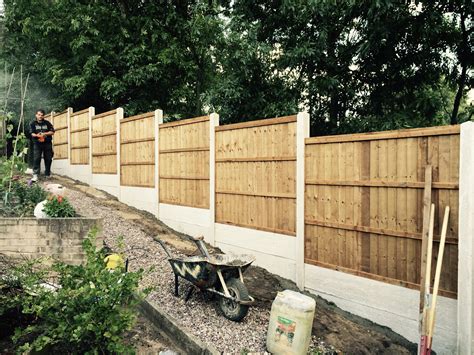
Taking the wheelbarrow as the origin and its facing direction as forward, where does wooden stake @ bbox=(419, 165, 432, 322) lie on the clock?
The wooden stake is roughly at 11 o'clock from the wheelbarrow.

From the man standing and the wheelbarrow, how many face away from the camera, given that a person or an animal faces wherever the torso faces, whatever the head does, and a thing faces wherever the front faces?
0

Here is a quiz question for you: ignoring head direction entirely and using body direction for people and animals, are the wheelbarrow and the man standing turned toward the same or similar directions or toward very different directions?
same or similar directions

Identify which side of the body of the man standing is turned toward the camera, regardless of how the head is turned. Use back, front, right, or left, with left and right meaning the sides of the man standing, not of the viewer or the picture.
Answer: front

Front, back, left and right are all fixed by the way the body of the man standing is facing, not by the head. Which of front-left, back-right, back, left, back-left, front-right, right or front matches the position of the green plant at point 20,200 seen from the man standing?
front

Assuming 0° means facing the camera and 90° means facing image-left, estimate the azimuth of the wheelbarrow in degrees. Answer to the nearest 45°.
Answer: approximately 315°

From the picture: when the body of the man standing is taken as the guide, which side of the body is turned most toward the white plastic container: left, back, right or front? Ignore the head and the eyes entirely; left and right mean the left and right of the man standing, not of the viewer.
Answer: front

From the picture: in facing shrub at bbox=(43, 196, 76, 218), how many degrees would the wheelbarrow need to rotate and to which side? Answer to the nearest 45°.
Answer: approximately 180°

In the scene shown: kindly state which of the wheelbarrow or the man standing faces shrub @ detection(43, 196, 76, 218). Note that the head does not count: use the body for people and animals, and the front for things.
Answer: the man standing

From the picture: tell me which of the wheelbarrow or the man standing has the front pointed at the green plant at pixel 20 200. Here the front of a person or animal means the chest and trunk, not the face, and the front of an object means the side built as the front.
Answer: the man standing

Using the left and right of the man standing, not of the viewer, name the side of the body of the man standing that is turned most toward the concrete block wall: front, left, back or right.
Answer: front

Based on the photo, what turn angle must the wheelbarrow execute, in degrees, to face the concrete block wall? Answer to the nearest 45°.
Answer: approximately 180°

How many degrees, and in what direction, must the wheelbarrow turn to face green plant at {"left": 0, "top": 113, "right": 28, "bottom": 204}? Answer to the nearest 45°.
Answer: approximately 180°

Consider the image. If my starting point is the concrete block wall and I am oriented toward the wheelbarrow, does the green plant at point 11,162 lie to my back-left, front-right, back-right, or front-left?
back-left

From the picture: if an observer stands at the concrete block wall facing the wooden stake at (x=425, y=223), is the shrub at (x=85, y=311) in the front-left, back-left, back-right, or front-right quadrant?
front-right

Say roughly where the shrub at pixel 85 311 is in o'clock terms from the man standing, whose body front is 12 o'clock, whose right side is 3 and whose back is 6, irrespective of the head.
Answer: The shrub is roughly at 12 o'clock from the man standing.
